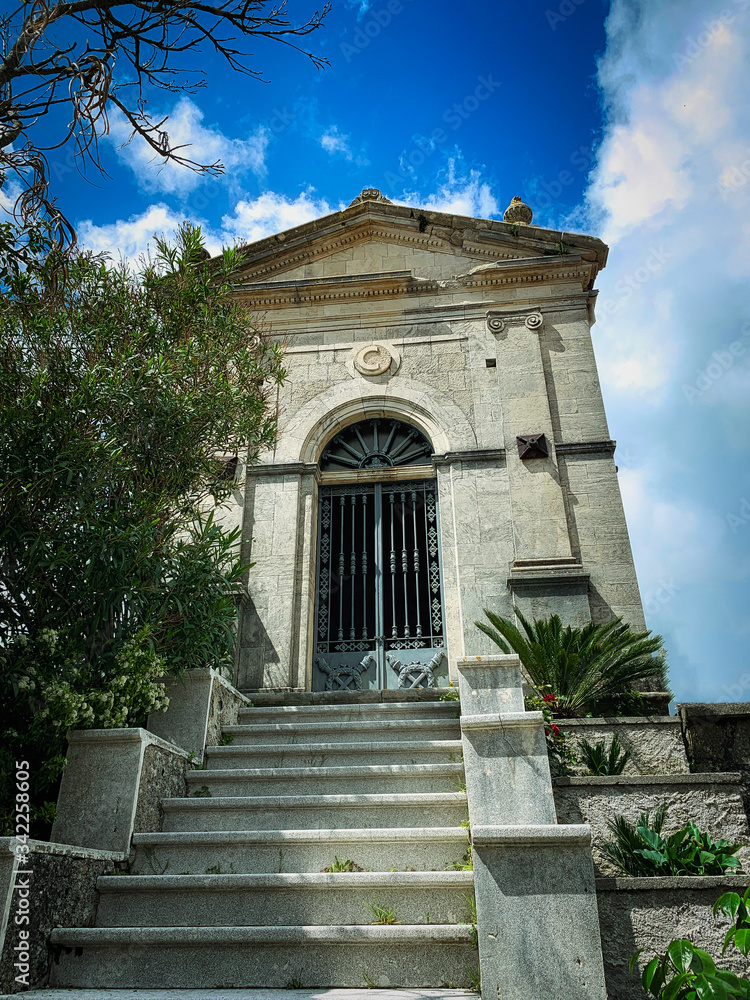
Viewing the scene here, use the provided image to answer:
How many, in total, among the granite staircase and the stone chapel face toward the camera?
2

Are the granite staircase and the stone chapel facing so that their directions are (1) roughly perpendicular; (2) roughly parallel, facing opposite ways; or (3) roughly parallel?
roughly parallel

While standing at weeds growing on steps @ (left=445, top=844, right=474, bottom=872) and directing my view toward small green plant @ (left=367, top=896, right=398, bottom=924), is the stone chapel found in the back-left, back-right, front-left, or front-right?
back-right

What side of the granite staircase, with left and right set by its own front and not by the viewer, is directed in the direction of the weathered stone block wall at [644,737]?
left

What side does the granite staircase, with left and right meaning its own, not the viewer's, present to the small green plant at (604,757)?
left

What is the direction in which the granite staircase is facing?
toward the camera

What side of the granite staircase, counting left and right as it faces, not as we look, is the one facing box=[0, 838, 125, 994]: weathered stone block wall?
right

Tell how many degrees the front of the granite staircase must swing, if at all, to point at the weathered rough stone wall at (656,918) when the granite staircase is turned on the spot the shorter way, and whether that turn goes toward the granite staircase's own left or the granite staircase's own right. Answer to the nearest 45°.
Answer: approximately 90° to the granite staircase's own left

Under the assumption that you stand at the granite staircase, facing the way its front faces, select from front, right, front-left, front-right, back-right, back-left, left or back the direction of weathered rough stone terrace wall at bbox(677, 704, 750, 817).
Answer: left
